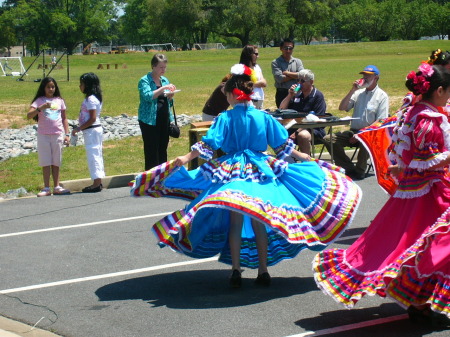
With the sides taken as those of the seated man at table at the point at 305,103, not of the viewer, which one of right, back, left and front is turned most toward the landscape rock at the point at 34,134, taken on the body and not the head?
right

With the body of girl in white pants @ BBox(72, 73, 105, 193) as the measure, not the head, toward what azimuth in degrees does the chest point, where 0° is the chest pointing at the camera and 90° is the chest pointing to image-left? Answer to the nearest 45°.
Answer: approximately 90°

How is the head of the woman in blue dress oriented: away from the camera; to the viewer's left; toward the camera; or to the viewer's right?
away from the camera

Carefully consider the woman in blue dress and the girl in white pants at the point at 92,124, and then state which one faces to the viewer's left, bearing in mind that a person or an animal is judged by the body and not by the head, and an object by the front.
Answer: the girl in white pants

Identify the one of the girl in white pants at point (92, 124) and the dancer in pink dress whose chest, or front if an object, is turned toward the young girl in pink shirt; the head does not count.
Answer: the girl in white pants

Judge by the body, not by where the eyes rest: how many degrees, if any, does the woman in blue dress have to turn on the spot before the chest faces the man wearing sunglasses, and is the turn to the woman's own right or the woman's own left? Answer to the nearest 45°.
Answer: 0° — they already face them

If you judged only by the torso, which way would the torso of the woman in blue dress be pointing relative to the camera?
away from the camera

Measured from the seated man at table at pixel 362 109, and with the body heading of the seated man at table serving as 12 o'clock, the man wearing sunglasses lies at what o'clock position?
The man wearing sunglasses is roughly at 3 o'clock from the seated man at table.

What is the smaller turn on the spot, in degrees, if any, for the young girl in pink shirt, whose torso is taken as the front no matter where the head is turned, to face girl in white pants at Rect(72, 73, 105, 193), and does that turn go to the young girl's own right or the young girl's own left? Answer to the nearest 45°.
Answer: approximately 90° to the young girl's own left

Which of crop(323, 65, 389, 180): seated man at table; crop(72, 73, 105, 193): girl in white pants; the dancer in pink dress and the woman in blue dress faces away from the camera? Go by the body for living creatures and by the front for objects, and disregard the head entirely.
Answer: the woman in blue dress

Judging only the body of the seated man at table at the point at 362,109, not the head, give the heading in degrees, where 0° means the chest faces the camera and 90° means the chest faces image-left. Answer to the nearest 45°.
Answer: approximately 45°

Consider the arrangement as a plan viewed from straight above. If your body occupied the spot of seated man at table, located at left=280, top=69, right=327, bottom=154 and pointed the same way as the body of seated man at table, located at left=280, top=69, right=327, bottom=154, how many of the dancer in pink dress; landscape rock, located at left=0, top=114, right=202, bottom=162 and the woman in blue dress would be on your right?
1
